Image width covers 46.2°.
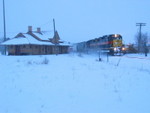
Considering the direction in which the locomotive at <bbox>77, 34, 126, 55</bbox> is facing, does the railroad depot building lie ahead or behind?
behind

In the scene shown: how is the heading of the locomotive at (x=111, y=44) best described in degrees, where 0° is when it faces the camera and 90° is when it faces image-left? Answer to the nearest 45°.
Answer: approximately 315°
